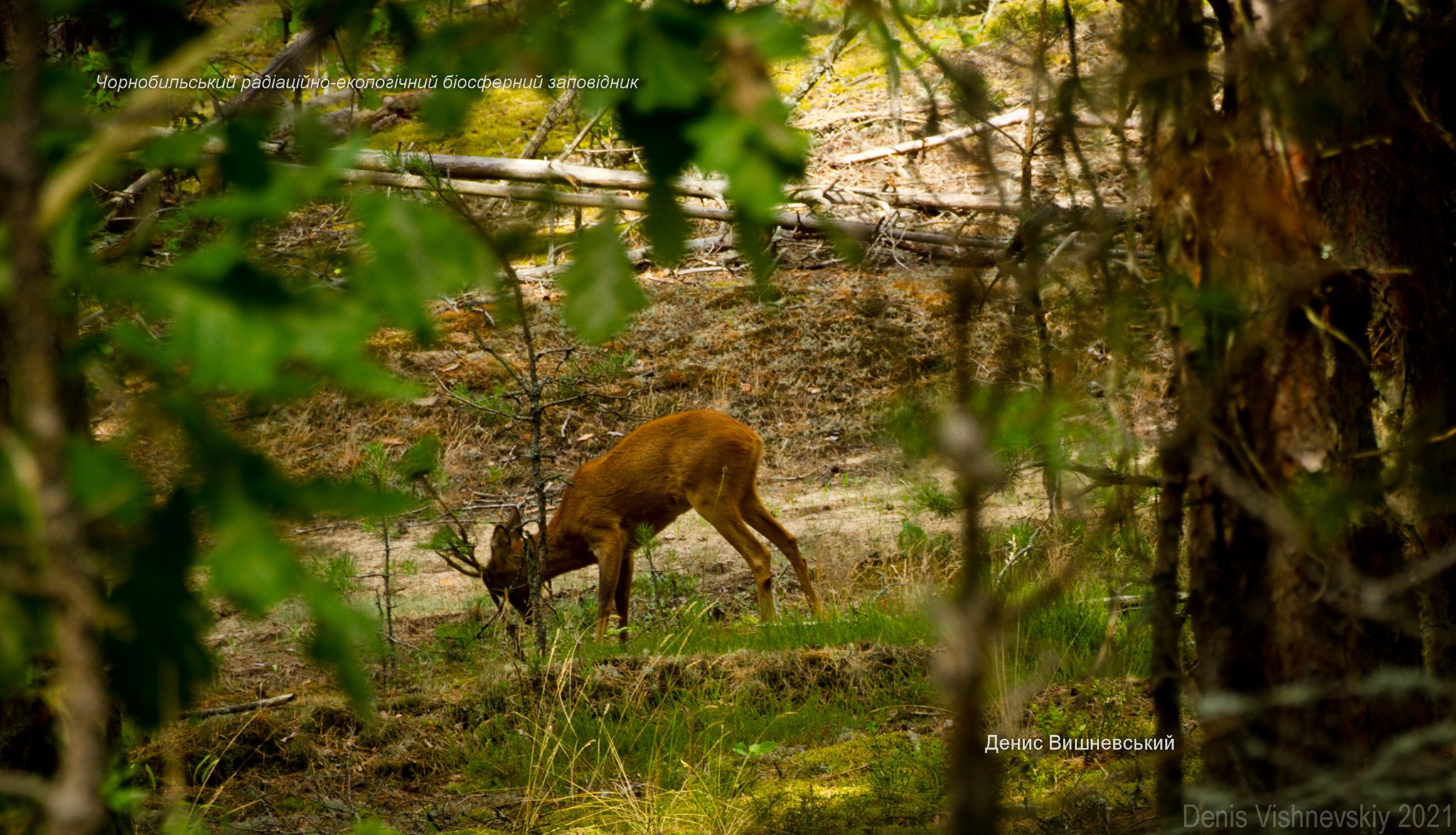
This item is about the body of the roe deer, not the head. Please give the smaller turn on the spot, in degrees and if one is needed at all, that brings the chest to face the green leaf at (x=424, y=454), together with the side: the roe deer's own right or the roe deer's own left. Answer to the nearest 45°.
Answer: approximately 90° to the roe deer's own left

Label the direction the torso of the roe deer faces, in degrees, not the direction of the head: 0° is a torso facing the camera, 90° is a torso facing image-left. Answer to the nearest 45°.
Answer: approximately 90°

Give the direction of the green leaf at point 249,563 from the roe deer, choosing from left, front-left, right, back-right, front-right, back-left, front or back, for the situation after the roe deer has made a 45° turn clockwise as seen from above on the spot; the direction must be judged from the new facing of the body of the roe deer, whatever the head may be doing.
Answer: back-left

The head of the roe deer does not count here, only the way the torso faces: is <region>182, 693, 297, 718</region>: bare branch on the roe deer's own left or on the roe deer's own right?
on the roe deer's own left
